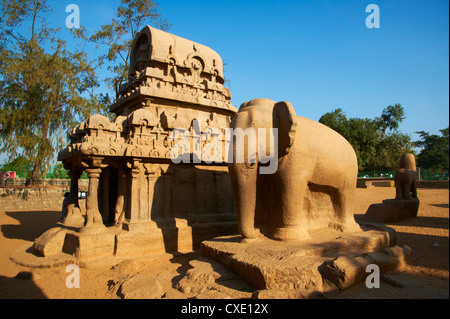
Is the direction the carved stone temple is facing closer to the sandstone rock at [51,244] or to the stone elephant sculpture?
the sandstone rock

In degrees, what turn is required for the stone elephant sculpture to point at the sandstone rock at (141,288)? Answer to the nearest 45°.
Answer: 0° — it already faces it

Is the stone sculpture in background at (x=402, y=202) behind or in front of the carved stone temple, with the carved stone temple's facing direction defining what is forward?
behind

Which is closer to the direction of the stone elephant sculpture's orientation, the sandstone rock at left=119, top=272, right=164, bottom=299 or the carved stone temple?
the sandstone rock

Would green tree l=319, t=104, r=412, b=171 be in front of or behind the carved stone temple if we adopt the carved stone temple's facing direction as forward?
behind

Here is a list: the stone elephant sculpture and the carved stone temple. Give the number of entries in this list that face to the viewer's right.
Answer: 0

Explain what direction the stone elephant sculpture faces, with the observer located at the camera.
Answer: facing the viewer and to the left of the viewer

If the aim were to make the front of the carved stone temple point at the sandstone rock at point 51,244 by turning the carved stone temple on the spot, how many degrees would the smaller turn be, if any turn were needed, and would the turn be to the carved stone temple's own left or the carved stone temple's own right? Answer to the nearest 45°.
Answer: approximately 45° to the carved stone temple's own right

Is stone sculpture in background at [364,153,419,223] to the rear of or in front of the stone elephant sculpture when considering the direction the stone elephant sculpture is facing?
to the rear

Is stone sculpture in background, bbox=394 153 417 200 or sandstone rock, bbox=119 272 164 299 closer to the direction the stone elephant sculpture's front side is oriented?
the sandstone rock
